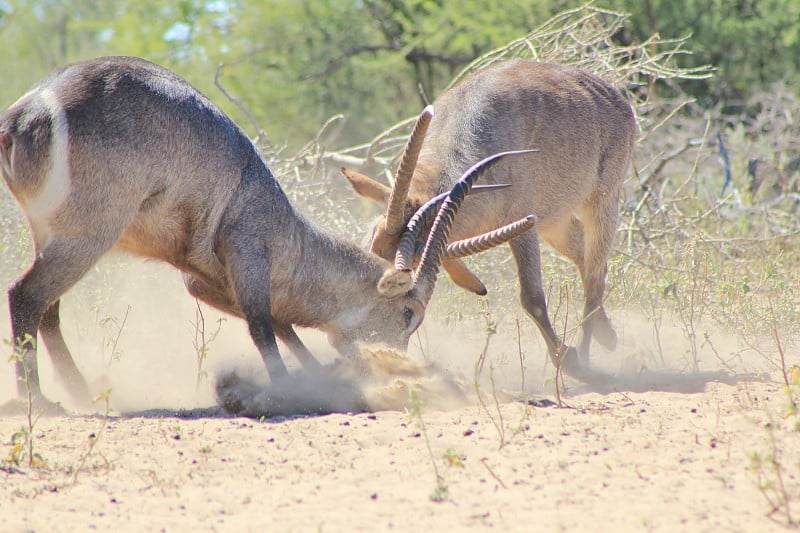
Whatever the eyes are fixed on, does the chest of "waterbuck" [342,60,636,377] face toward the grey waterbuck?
yes

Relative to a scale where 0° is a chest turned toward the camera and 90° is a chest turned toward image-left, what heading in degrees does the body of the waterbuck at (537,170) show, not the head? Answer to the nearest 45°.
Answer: approximately 45°

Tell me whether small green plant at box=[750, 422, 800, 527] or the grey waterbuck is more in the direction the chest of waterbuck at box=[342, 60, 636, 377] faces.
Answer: the grey waterbuck

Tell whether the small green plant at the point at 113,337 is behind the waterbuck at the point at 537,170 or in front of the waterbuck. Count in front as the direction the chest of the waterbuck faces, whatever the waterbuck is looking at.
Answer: in front
